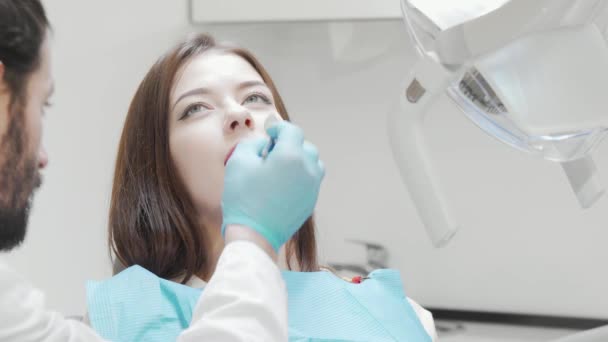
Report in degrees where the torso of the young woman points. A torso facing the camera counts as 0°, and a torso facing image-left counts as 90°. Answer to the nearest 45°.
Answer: approximately 315°

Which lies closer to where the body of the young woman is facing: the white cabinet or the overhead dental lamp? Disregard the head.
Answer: the overhead dental lamp

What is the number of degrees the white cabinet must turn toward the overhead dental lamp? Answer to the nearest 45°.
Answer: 0° — it already faces it

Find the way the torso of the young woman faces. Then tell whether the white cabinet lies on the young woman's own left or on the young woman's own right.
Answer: on the young woman's own left

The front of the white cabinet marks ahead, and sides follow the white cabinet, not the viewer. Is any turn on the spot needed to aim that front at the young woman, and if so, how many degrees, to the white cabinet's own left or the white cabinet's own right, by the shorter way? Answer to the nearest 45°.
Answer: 0° — it already faces them
